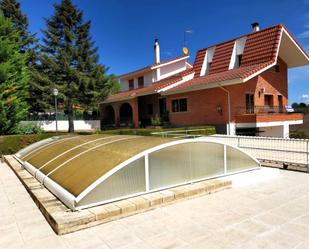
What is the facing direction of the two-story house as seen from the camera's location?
facing the viewer and to the left of the viewer

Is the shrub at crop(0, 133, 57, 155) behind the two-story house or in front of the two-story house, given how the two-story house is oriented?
in front

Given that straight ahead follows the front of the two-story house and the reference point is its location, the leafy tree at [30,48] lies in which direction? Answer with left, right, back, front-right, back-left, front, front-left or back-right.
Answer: front-right

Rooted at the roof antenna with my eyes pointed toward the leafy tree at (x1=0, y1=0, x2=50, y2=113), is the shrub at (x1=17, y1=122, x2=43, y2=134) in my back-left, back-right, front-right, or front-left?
front-left

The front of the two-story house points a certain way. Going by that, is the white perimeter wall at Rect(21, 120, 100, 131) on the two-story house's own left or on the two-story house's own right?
on the two-story house's own right

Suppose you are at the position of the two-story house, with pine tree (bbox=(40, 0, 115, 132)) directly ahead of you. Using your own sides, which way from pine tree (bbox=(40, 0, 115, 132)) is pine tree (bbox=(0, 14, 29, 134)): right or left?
left

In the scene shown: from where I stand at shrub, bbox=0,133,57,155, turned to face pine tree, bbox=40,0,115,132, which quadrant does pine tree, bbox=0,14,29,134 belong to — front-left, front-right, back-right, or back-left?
front-left

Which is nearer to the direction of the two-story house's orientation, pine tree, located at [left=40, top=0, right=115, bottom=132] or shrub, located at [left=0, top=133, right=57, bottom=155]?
the shrub

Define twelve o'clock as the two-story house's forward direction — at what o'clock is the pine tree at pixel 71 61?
The pine tree is roughly at 2 o'clock from the two-story house.

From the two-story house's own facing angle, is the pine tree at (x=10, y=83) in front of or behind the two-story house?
in front

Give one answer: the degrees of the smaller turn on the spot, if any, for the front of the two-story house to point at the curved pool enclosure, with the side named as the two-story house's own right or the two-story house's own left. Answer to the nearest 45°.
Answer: approximately 45° to the two-story house's own left

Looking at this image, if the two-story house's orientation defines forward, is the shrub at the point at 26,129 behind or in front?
in front
